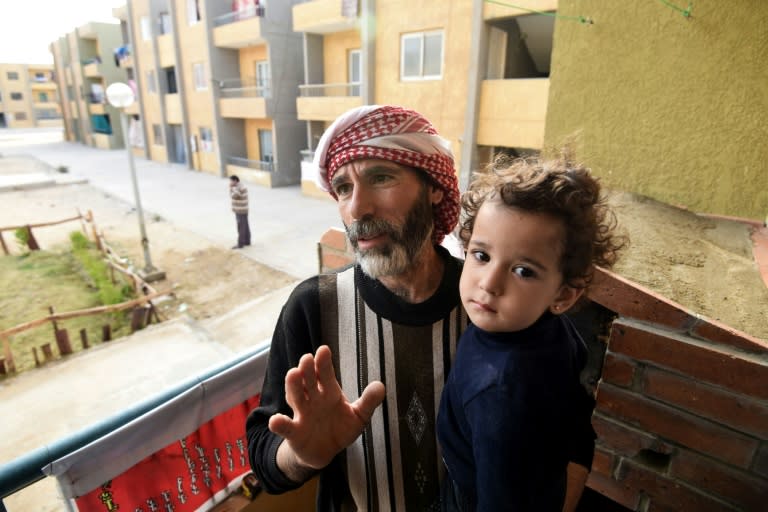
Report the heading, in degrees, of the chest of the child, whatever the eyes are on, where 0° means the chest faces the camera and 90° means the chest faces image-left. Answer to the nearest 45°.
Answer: approximately 45°

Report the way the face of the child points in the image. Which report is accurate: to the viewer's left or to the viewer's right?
to the viewer's left

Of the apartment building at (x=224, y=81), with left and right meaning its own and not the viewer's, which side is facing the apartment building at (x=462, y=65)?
left

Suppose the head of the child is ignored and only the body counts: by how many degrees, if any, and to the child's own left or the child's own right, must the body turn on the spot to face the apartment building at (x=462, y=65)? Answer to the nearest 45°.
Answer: approximately 135° to the child's own right

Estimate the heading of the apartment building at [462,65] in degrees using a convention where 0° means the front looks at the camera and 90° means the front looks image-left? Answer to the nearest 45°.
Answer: approximately 45°

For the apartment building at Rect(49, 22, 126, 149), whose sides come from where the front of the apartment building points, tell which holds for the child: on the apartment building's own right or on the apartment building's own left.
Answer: on the apartment building's own left

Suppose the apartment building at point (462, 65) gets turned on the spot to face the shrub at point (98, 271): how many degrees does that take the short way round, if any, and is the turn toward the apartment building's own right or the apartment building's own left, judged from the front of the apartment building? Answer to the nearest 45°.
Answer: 0° — it already faces it

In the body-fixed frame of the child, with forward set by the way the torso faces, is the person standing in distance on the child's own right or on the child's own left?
on the child's own right
